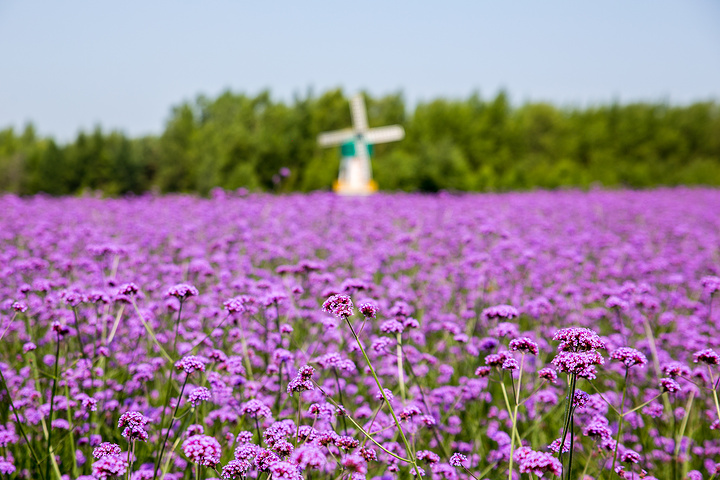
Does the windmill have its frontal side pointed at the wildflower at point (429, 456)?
yes

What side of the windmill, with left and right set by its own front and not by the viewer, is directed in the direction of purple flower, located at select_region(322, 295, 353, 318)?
front

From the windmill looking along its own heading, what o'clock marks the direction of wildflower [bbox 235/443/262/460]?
The wildflower is roughly at 12 o'clock from the windmill.

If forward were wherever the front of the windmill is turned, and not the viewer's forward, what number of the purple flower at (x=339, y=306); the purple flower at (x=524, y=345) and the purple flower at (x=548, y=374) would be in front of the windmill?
3

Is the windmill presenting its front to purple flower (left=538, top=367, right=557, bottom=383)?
yes

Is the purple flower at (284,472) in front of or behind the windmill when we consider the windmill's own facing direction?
in front

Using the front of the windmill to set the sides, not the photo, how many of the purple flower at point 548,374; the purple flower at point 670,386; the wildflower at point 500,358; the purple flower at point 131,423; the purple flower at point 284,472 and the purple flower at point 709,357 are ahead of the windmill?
6

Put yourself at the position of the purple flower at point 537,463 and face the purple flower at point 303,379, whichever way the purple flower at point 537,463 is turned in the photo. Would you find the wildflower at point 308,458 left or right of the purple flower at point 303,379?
left

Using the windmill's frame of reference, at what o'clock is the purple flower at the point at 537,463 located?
The purple flower is roughly at 12 o'clock from the windmill.

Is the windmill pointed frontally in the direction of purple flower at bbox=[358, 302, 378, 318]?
yes

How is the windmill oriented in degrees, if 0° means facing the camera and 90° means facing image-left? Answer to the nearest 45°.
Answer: approximately 0°

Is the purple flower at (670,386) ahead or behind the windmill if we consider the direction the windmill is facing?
ahead

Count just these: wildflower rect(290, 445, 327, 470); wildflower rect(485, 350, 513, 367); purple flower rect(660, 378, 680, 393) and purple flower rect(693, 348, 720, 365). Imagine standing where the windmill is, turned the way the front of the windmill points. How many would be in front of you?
4
